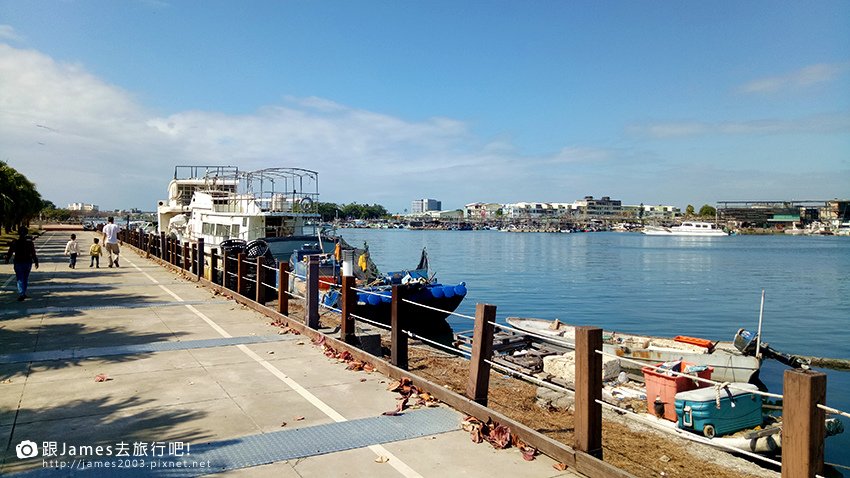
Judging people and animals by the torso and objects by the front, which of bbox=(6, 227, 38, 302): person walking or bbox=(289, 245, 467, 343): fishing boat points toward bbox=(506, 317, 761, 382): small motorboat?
the fishing boat

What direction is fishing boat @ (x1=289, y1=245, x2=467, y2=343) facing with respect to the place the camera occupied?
facing the viewer and to the right of the viewer

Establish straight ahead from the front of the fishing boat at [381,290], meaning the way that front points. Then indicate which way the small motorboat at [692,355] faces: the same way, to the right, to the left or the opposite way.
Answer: the opposite way

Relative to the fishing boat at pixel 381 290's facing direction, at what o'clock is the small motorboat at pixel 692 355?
The small motorboat is roughly at 12 o'clock from the fishing boat.

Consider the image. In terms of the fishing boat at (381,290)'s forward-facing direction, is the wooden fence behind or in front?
in front

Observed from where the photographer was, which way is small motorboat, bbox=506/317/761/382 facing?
facing away from the viewer and to the left of the viewer

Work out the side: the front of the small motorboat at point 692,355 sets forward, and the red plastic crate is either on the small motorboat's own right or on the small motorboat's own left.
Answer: on the small motorboat's own left
